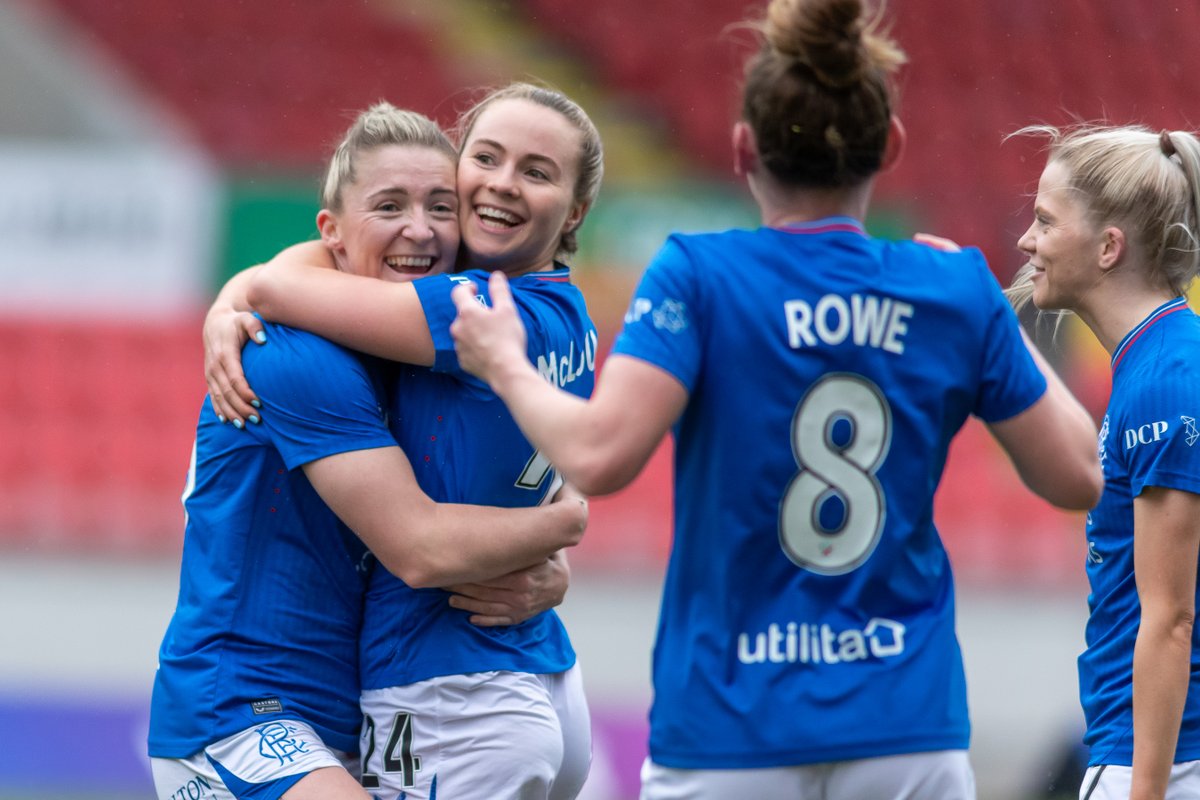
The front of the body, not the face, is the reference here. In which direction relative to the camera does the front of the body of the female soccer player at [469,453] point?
to the viewer's left

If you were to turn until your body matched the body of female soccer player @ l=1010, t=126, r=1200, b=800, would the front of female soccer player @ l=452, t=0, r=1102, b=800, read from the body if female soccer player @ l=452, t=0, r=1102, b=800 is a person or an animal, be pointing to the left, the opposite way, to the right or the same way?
to the right

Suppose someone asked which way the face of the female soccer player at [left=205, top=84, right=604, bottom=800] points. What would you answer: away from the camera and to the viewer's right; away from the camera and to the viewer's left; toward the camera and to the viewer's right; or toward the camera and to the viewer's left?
toward the camera and to the viewer's left

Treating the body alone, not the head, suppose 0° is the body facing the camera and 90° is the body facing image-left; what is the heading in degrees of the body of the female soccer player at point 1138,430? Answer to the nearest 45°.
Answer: approximately 90°

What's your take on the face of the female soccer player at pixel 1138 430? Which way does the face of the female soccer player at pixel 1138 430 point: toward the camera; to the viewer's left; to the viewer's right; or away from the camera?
to the viewer's left

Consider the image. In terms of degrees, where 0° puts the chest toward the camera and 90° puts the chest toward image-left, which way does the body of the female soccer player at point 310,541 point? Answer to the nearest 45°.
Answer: approximately 270°

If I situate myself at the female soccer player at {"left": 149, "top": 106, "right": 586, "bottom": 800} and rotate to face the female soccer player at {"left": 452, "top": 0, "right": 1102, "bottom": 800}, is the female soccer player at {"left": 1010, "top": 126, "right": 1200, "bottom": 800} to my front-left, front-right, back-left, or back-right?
front-left

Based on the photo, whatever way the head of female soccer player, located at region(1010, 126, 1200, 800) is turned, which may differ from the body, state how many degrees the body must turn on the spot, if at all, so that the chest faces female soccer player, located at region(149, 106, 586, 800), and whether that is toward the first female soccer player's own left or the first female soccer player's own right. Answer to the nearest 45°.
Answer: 0° — they already face them

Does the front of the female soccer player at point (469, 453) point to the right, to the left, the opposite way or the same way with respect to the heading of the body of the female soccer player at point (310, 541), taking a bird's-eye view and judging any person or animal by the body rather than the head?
the opposite way

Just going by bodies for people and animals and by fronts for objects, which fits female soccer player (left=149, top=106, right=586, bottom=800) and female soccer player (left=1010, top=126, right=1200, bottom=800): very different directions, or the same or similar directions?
very different directions

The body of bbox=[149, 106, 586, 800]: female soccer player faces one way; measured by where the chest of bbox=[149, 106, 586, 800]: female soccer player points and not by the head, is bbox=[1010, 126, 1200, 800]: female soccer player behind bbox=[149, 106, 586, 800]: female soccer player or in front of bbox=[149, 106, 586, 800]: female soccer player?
in front

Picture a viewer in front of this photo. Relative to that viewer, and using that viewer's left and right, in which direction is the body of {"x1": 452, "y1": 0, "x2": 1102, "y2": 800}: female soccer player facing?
facing away from the viewer

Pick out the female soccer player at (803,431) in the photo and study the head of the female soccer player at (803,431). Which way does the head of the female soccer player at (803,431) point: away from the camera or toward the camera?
away from the camera
